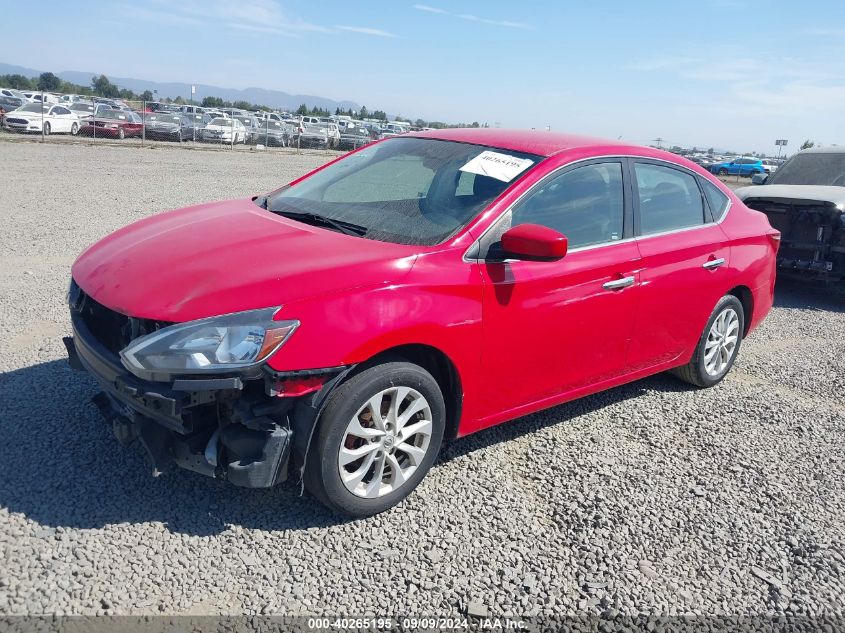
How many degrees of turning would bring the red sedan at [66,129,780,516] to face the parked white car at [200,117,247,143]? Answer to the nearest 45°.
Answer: approximately 135° to its right

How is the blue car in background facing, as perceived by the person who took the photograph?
facing to the left of the viewer

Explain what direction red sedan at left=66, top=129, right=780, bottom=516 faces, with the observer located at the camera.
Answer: facing the viewer and to the left of the viewer

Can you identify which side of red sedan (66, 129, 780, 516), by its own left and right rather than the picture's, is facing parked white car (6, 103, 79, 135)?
right

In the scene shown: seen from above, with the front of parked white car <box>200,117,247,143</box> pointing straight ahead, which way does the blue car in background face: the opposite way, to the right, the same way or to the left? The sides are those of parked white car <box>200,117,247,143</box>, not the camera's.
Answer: to the right

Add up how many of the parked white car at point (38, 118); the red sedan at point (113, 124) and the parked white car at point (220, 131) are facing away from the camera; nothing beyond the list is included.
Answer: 0

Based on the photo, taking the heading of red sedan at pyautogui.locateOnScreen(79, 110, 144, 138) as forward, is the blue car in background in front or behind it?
behind

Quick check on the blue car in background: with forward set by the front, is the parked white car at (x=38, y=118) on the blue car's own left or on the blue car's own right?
on the blue car's own left

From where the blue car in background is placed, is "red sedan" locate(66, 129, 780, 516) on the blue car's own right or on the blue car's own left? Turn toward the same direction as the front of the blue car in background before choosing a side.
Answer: on the blue car's own left

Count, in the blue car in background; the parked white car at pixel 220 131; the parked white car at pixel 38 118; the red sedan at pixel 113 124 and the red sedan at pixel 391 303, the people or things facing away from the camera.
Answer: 0
